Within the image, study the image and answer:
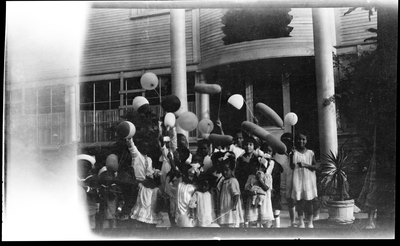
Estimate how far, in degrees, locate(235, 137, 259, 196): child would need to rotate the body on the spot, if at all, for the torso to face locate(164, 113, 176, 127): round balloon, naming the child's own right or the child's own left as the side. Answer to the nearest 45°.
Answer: approximately 90° to the child's own right

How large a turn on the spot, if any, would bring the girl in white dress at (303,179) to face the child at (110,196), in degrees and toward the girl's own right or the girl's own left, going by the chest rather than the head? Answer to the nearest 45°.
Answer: approximately 90° to the girl's own right

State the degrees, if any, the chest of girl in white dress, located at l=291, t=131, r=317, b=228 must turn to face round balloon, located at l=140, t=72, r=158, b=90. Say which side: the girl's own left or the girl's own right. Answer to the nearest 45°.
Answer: approximately 90° to the girl's own right

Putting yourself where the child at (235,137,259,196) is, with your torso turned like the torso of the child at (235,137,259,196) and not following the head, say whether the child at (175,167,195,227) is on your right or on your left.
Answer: on your right

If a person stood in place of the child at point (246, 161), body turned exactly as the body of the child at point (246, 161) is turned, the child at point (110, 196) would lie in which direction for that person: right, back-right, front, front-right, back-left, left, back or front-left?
right

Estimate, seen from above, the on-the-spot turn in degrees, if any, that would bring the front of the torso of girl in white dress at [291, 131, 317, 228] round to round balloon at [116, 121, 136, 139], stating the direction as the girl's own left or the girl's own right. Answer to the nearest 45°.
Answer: approximately 90° to the girl's own right

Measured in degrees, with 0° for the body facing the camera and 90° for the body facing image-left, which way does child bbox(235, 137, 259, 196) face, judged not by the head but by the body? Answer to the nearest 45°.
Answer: approximately 0°

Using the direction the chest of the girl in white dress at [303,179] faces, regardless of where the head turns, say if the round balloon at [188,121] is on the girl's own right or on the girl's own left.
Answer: on the girl's own right

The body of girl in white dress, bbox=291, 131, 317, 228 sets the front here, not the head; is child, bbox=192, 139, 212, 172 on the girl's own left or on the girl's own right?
on the girl's own right

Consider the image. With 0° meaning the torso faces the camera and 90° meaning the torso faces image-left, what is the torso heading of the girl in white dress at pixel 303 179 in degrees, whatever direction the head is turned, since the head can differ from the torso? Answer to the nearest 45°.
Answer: approximately 0°

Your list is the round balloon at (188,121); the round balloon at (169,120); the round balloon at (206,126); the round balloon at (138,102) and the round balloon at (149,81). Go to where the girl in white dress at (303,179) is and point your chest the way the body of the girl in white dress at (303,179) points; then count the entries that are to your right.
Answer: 5

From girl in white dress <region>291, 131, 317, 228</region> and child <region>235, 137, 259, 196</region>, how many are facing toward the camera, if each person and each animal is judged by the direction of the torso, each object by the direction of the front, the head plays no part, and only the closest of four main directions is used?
2
